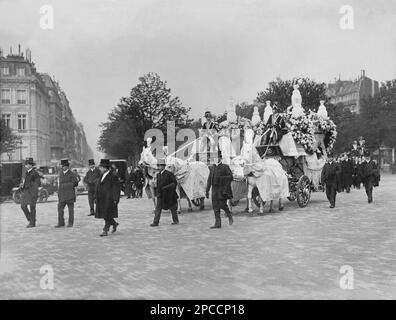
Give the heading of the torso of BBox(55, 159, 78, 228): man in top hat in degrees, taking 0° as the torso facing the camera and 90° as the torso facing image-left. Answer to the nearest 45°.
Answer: approximately 45°

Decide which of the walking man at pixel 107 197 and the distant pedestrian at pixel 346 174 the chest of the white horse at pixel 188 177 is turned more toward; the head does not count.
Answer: the walking man

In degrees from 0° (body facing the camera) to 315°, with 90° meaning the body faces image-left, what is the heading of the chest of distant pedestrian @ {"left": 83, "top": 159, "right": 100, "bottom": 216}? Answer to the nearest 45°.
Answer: approximately 45°

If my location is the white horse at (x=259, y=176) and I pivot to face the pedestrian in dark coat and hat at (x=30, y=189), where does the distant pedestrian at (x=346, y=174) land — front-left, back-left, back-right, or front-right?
back-right

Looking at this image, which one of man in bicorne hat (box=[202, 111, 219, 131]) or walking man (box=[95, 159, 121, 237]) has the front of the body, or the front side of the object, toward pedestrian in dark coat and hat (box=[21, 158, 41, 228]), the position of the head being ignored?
the man in bicorne hat

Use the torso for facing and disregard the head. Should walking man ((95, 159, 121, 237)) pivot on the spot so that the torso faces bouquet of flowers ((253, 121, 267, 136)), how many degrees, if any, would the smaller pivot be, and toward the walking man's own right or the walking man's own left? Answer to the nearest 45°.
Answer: approximately 180°

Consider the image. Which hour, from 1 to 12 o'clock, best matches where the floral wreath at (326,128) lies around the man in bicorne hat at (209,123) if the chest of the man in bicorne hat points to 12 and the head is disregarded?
The floral wreath is roughly at 7 o'clock from the man in bicorne hat.

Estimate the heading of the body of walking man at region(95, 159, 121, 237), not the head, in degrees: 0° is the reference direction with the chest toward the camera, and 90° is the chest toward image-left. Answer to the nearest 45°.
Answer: approximately 45°

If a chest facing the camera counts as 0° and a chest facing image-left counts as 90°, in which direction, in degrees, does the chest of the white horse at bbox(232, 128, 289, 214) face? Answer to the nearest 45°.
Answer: approximately 45°

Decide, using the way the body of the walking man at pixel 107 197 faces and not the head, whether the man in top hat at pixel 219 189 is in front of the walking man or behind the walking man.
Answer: behind

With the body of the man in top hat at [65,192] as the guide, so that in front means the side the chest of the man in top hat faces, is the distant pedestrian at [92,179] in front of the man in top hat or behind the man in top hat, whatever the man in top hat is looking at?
behind
